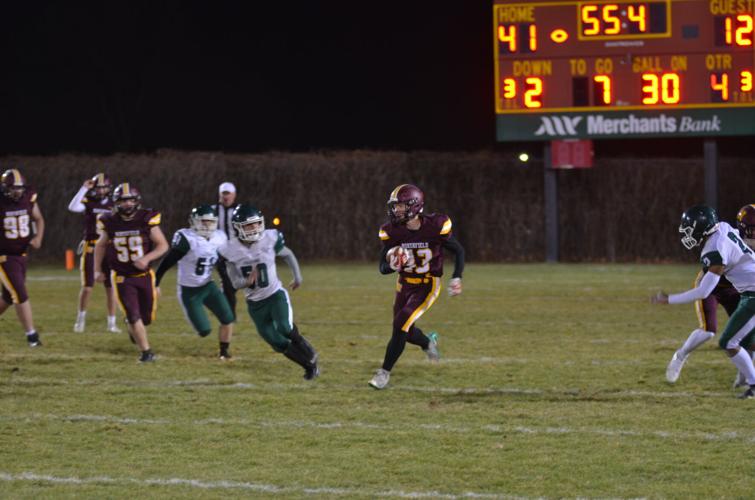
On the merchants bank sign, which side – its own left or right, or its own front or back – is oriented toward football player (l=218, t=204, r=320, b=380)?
front

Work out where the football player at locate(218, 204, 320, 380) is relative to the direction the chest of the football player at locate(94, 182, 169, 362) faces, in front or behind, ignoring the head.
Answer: in front

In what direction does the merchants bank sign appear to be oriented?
toward the camera

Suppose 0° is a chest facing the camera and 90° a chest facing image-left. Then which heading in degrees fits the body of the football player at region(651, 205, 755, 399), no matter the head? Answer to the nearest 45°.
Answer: approximately 90°

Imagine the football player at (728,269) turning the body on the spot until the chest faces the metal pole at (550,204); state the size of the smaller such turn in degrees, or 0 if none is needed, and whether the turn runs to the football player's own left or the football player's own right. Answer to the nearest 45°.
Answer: approximately 90° to the football player's own right

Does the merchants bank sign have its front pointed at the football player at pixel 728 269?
yes

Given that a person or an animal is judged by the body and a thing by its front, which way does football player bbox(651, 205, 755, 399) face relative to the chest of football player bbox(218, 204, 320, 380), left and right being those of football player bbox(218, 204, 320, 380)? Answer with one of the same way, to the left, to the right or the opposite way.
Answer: to the right

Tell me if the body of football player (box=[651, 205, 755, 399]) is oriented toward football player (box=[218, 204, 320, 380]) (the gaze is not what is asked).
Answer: yes

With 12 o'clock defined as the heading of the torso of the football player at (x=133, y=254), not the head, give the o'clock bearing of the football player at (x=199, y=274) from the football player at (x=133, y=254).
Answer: the football player at (x=199, y=274) is roughly at 9 o'clock from the football player at (x=133, y=254).

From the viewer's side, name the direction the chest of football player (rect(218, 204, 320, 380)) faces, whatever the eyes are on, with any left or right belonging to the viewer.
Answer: facing the viewer
